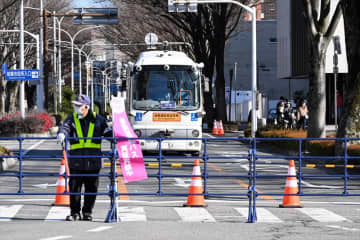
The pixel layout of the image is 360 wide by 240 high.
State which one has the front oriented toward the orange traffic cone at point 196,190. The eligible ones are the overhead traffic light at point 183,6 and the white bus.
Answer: the white bus

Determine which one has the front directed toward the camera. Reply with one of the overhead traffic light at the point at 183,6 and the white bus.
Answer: the white bus

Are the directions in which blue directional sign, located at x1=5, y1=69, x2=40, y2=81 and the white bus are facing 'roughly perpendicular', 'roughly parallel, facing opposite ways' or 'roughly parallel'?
roughly parallel

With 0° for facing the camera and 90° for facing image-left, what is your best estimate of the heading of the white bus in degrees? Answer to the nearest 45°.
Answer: approximately 0°

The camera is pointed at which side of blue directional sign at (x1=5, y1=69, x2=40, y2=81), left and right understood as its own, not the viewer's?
front

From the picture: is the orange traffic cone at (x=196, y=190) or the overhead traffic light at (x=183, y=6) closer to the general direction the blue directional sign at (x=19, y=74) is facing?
the orange traffic cone

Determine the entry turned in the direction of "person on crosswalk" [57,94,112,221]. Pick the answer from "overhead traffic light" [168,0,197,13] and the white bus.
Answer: the white bus

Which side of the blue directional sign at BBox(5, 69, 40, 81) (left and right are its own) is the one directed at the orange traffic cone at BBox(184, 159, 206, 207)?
front
